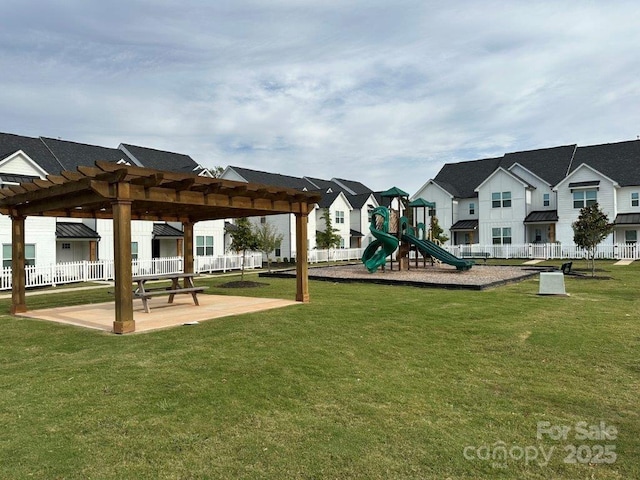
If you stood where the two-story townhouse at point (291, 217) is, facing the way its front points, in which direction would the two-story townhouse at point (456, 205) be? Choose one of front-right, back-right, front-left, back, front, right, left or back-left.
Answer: front-left

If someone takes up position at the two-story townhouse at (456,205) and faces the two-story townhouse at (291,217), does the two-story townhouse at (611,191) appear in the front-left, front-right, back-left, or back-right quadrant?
back-left

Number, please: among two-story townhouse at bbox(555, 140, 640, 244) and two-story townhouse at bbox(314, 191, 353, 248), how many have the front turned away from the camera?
0

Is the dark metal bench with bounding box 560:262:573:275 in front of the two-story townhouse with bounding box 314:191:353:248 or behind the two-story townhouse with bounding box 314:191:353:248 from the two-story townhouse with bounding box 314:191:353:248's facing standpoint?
in front

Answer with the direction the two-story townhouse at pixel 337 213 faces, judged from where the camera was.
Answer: facing the viewer and to the right of the viewer

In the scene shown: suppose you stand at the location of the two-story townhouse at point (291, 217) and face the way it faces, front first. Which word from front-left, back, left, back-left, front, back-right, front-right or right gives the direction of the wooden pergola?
front-right

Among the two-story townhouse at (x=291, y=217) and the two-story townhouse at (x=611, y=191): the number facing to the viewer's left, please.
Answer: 0

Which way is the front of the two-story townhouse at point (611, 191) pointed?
toward the camera

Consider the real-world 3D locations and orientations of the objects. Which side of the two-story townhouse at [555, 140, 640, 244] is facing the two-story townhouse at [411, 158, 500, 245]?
right

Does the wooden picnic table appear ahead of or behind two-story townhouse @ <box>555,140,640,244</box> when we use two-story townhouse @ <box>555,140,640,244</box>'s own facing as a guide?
ahead

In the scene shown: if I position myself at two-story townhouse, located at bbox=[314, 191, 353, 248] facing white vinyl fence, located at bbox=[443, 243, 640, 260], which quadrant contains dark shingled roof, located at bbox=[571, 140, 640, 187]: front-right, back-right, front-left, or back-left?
front-left

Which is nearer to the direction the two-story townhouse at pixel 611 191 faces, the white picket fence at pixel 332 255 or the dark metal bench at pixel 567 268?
the dark metal bench

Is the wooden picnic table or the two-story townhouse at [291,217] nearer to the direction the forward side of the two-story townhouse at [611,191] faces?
the wooden picnic table

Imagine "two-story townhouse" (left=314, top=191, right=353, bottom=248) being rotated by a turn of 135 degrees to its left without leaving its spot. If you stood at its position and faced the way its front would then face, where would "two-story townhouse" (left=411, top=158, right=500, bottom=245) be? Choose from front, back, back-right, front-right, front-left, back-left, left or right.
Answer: right

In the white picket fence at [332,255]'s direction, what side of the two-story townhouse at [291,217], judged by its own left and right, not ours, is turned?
front

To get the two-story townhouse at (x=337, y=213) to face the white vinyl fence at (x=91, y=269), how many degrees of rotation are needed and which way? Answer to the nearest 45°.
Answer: approximately 90° to its right
